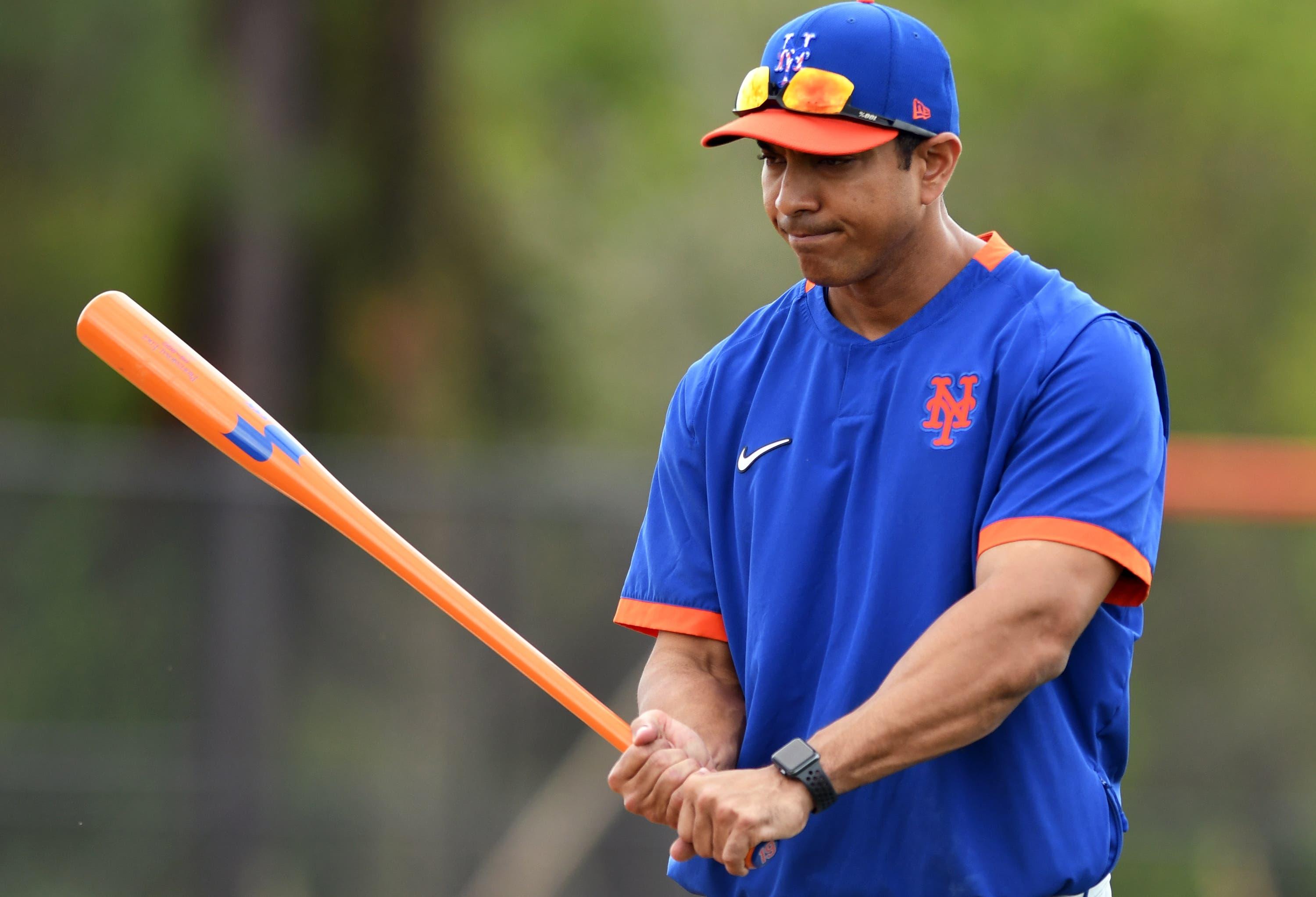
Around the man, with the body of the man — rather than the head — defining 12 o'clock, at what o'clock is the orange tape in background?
The orange tape in background is roughly at 5 o'clock from the man.

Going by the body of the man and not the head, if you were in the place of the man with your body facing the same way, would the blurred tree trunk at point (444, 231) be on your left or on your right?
on your right

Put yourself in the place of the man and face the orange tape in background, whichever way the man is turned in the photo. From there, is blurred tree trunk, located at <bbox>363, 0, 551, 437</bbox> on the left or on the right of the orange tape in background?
left

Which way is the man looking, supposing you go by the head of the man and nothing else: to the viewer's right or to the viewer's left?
to the viewer's left

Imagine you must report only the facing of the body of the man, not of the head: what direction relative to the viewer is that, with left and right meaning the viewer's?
facing the viewer and to the left of the viewer
